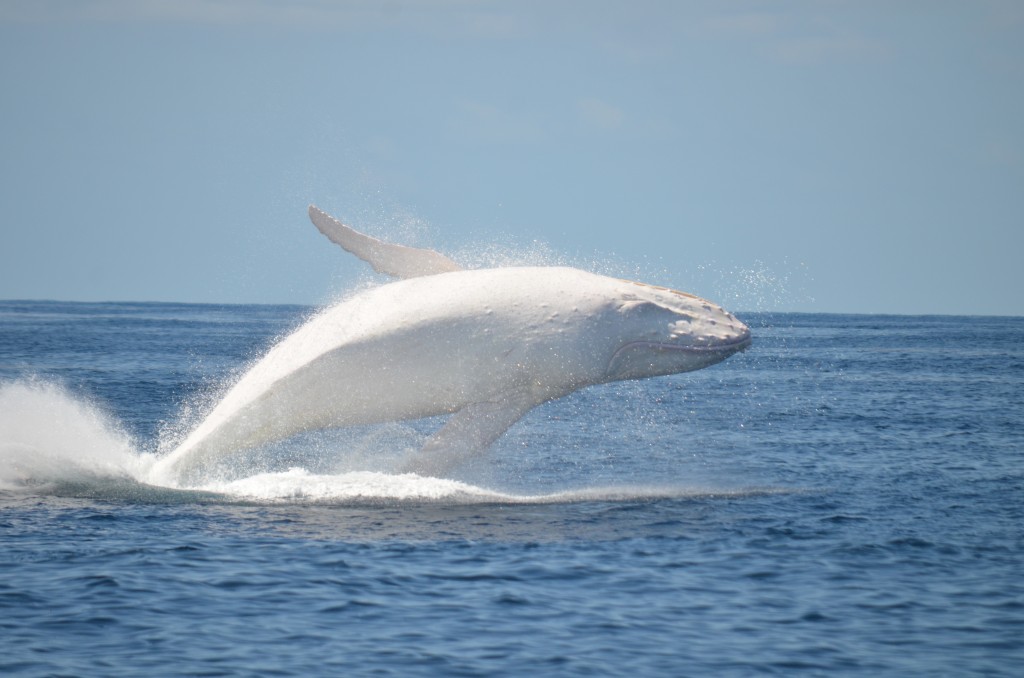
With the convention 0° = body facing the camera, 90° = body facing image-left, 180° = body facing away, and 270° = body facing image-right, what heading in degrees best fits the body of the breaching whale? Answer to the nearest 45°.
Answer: approximately 270°
